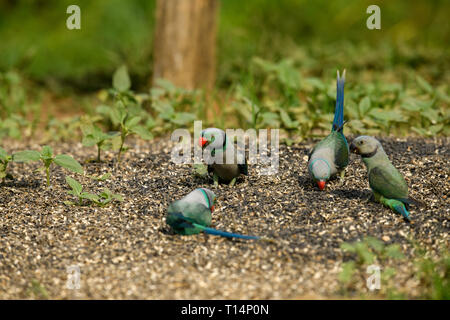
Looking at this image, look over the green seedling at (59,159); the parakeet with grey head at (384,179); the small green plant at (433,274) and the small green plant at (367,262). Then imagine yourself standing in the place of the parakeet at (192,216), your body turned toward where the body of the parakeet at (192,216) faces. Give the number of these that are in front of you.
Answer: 1

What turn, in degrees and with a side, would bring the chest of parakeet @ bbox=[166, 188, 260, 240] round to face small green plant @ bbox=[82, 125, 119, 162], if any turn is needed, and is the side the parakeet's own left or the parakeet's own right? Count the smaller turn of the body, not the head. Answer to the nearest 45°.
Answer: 0° — it already faces it

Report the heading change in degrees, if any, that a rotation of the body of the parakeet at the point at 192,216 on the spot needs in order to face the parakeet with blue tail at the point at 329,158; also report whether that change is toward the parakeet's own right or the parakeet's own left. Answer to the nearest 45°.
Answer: approximately 90° to the parakeet's own right

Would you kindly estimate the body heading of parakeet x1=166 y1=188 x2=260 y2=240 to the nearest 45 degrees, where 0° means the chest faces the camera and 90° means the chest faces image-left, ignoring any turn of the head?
approximately 135°

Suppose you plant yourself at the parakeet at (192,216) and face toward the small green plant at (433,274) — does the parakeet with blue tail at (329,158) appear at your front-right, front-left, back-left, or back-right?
front-left

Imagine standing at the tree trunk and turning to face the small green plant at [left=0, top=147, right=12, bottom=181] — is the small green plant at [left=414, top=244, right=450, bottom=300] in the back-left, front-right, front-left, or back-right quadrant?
front-left

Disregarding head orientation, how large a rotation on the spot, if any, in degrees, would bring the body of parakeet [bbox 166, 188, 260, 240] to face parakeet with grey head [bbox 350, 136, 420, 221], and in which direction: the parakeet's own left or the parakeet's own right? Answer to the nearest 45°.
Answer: approximately 135° to the parakeet's own right

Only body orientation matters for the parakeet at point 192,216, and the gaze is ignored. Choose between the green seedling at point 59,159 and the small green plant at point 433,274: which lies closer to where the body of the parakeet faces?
the green seedling

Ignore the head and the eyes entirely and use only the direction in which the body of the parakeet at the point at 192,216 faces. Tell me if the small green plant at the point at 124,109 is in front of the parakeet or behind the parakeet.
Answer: in front
